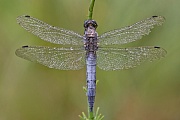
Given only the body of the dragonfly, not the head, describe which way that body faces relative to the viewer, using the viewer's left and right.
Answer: facing away from the viewer
